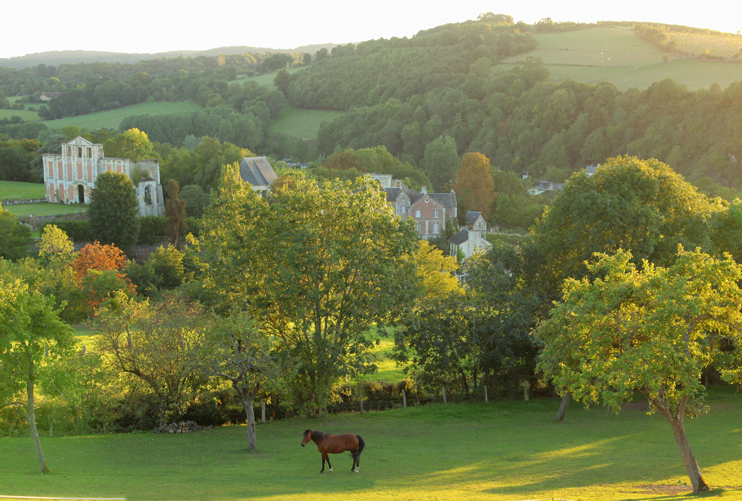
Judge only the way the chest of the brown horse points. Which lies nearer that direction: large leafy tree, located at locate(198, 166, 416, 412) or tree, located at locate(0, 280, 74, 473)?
the tree

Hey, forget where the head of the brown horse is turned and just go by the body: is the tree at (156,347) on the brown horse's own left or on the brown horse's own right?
on the brown horse's own right

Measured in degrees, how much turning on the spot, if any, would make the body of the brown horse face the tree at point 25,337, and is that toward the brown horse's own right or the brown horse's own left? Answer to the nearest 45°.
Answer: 0° — it already faces it

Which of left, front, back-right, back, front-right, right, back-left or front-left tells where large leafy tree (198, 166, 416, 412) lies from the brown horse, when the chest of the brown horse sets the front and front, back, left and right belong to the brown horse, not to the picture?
right

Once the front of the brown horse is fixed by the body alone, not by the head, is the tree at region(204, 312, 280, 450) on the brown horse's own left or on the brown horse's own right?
on the brown horse's own right

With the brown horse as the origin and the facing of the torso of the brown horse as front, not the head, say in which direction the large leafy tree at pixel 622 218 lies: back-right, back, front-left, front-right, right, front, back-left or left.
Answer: back-right

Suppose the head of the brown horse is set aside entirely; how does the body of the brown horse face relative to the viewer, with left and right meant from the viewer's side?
facing to the left of the viewer

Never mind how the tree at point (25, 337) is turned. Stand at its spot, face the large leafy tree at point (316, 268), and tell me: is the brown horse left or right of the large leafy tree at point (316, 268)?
right
